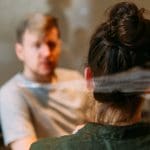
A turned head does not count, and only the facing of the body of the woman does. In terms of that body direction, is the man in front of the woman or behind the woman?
in front

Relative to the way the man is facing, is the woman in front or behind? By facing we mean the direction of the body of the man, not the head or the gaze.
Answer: in front

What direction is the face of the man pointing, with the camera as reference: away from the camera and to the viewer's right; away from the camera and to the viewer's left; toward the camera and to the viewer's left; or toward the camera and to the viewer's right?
toward the camera and to the viewer's right

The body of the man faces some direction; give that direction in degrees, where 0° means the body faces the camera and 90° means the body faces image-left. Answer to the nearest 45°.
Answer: approximately 315°

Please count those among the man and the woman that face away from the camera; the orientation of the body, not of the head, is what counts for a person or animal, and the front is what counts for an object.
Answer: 1

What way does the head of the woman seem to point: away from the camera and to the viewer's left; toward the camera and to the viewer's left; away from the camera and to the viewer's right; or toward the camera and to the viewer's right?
away from the camera and to the viewer's left

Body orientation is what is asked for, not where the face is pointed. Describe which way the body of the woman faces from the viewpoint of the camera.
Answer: away from the camera

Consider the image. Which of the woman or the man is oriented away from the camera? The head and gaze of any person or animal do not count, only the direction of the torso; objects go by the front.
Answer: the woman
